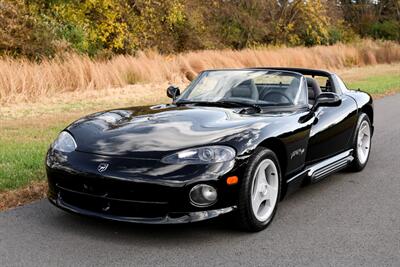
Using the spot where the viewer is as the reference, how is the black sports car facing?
facing the viewer and to the left of the viewer
